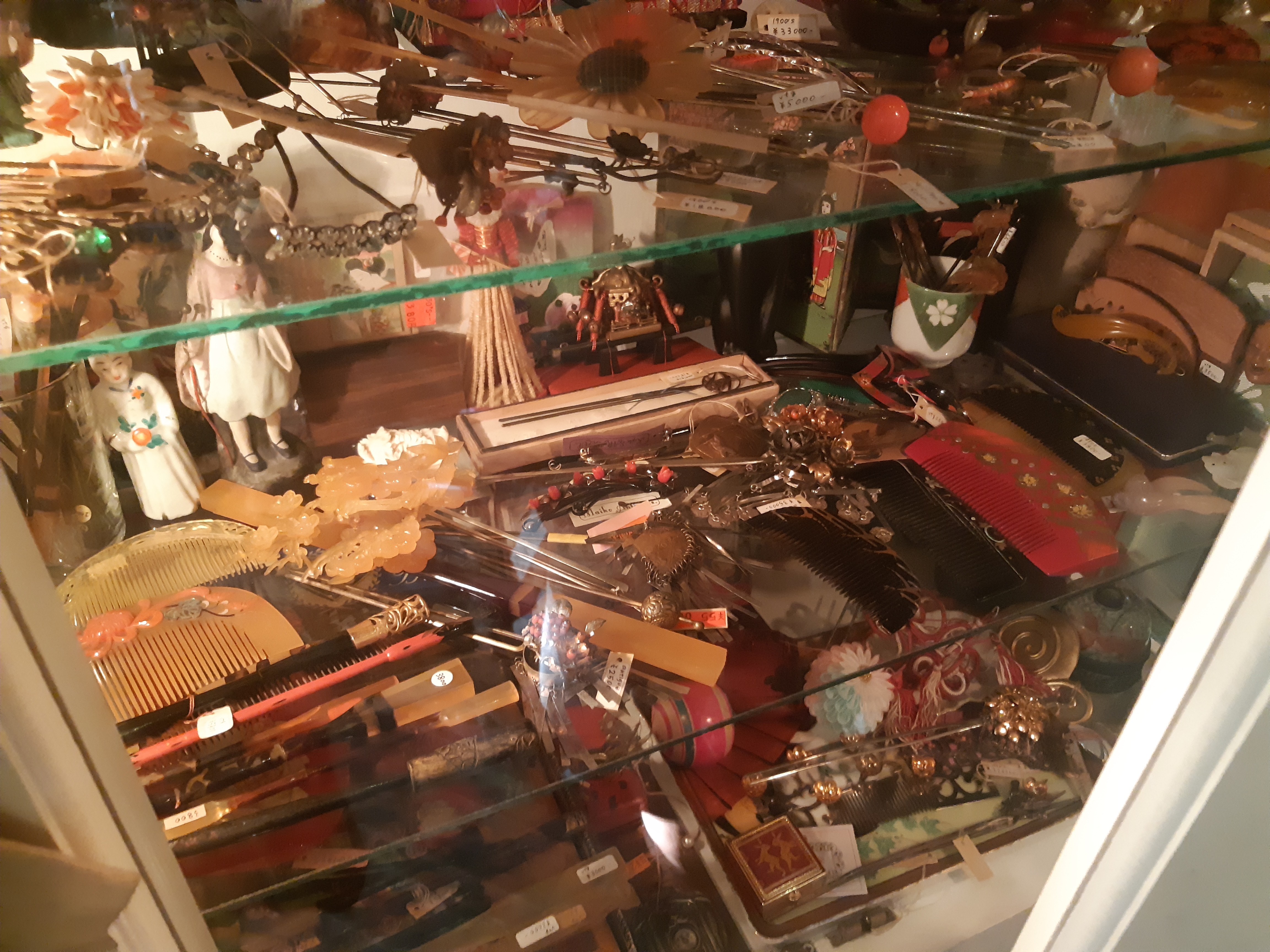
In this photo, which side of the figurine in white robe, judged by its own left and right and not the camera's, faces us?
front

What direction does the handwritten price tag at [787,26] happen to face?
toward the camera

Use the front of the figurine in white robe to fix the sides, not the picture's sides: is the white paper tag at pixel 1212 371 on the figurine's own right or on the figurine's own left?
on the figurine's own left

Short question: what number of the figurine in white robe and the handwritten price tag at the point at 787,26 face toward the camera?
2

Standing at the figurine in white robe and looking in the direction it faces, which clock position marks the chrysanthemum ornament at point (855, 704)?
The chrysanthemum ornament is roughly at 10 o'clock from the figurine in white robe.
